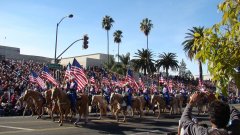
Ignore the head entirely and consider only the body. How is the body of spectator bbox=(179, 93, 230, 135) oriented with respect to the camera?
away from the camera

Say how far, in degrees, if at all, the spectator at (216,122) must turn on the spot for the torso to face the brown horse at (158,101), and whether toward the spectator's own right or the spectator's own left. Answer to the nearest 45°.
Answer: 0° — they already face it

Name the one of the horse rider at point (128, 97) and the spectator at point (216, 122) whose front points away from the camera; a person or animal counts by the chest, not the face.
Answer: the spectator

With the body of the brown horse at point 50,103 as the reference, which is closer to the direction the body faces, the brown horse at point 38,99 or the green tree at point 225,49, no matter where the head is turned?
the green tree

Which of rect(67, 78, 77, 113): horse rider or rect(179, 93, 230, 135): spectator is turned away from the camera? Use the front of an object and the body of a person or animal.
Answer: the spectator

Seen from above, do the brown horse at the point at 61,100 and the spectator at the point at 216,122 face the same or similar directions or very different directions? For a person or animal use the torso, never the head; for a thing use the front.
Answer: very different directions
